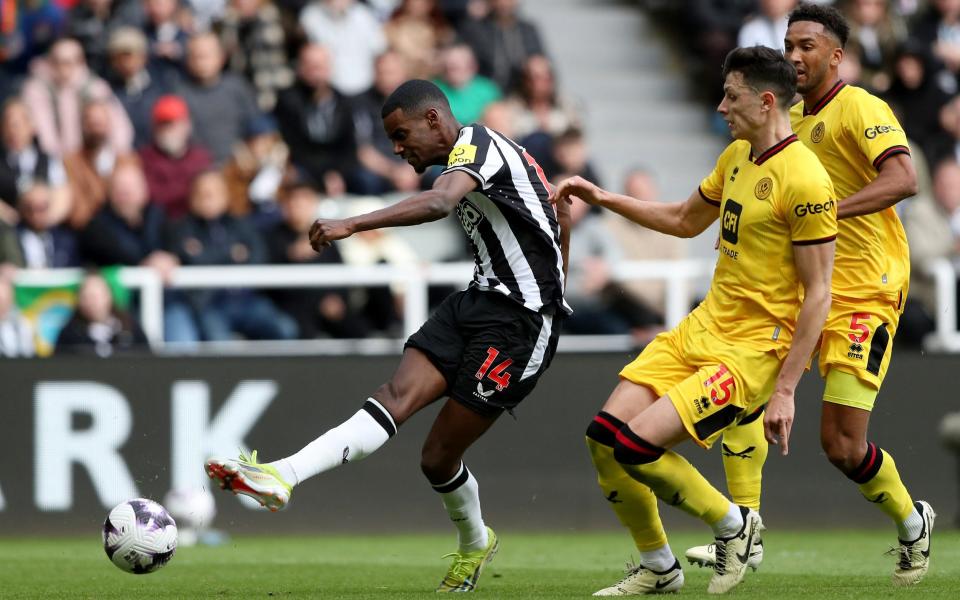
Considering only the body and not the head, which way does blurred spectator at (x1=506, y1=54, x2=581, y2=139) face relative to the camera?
toward the camera

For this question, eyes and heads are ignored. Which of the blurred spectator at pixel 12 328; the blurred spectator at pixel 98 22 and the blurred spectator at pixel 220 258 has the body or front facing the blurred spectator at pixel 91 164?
the blurred spectator at pixel 98 22

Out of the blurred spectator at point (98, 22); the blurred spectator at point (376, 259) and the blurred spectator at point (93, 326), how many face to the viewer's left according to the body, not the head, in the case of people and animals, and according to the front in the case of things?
0

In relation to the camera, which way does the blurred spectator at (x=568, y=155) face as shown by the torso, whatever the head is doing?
toward the camera

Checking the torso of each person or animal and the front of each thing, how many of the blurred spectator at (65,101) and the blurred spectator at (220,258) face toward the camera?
2

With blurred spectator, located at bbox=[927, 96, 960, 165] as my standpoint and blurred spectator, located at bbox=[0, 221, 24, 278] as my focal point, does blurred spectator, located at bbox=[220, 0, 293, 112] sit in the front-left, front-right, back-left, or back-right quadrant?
front-right

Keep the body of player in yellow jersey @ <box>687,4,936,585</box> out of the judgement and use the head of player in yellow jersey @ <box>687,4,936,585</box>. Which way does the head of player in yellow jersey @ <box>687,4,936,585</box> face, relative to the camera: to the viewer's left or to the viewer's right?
to the viewer's left

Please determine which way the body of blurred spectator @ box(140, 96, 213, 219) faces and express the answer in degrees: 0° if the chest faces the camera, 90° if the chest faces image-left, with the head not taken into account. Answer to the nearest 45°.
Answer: approximately 0°

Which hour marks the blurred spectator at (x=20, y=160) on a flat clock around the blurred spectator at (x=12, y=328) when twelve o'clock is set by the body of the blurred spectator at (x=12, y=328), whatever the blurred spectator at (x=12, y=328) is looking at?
the blurred spectator at (x=20, y=160) is roughly at 6 o'clock from the blurred spectator at (x=12, y=328).

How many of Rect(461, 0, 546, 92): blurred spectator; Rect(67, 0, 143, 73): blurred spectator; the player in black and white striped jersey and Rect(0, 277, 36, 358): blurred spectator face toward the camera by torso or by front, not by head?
3

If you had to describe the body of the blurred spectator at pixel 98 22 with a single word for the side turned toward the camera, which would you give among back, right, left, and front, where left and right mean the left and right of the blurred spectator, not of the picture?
front

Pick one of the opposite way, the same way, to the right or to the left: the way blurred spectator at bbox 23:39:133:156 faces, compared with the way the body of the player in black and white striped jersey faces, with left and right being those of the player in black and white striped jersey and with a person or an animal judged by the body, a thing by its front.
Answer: to the left

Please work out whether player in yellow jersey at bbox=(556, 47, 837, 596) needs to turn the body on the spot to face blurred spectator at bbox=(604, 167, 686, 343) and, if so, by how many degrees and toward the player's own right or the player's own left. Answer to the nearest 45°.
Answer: approximately 135° to the player's own right

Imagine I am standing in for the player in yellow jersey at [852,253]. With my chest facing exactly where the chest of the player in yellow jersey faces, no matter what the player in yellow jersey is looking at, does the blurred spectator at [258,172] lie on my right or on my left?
on my right
